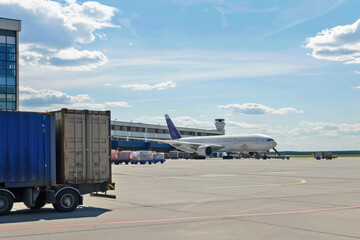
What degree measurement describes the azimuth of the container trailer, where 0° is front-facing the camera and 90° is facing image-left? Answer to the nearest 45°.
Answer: approximately 90°
